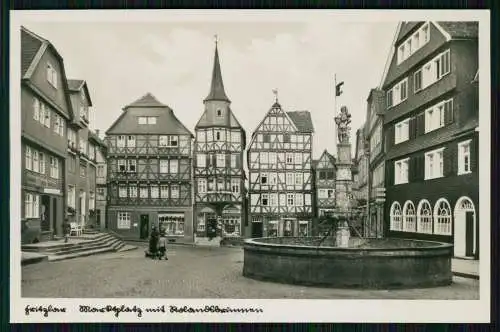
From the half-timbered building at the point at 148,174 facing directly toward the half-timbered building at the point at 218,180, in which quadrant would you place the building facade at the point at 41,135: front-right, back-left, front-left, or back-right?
back-right

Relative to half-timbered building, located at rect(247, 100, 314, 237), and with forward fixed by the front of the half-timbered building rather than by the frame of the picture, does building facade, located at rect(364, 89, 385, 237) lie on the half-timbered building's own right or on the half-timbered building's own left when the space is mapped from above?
on the half-timbered building's own left

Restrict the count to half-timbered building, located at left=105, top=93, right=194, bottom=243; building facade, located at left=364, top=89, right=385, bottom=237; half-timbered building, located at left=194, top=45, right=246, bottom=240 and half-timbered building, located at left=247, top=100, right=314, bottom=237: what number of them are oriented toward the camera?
3

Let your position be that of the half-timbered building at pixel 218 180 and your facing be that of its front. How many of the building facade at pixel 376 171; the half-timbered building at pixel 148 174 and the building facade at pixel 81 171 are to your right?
2

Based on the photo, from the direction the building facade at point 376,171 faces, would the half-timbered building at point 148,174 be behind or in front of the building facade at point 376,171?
in front

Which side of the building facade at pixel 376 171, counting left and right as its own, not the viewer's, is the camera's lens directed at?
left

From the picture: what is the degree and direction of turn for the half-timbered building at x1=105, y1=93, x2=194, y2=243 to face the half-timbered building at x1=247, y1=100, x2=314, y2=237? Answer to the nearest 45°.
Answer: approximately 90° to its left

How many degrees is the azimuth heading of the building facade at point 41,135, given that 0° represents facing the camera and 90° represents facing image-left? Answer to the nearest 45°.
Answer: approximately 315°

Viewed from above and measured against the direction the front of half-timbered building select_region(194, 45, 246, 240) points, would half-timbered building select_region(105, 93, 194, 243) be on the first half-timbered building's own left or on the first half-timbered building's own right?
on the first half-timbered building's own right

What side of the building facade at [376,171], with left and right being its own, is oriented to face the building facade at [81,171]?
front

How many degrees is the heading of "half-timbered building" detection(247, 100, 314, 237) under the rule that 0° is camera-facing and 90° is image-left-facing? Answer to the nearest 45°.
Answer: approximately 0°
